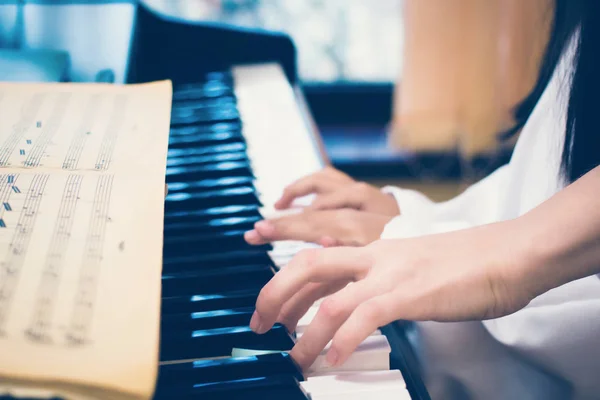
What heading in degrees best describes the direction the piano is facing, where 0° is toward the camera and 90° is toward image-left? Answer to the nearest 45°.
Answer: approximately 270°
